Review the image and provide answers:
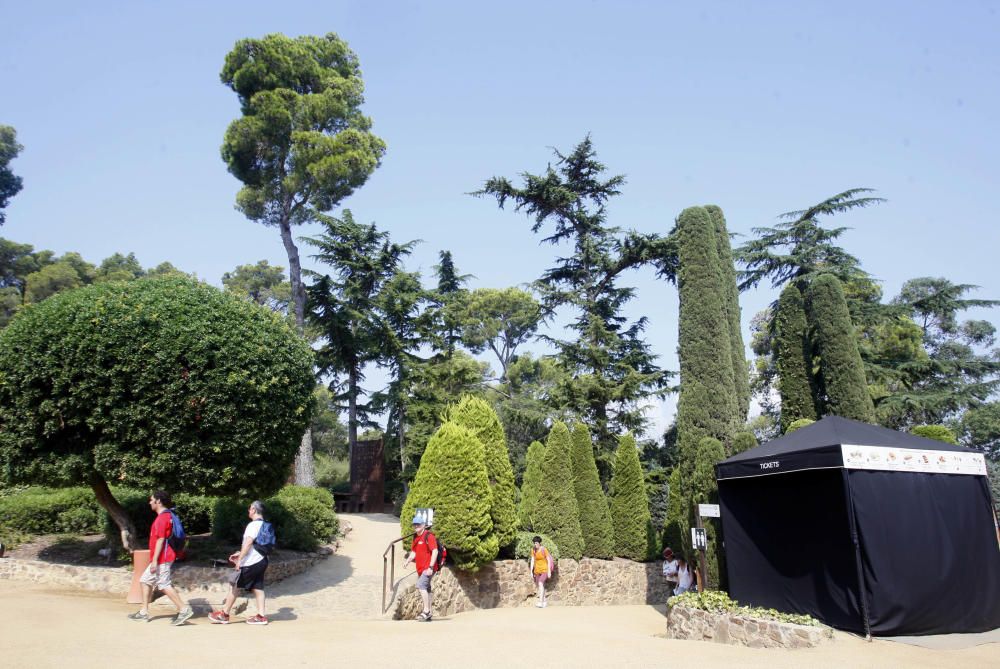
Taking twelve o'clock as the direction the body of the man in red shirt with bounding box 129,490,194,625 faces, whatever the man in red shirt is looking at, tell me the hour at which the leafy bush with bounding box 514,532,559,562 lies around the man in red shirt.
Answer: The leafy bush is roughly at 5 o'clock from the man in red shirt.

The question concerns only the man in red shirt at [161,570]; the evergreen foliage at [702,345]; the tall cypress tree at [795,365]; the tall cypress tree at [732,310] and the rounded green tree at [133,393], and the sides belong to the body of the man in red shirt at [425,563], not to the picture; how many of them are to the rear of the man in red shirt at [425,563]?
3

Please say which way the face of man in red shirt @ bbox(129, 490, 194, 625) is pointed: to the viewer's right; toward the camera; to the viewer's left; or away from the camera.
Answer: to the viewer's left

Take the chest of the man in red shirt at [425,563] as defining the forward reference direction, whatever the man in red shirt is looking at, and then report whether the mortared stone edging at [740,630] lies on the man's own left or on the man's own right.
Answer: on the man's own left

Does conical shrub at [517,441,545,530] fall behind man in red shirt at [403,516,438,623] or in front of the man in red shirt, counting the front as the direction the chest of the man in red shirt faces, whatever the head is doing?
behind

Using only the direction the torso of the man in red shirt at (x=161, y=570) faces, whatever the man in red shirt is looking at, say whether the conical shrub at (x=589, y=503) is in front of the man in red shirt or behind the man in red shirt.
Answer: behind

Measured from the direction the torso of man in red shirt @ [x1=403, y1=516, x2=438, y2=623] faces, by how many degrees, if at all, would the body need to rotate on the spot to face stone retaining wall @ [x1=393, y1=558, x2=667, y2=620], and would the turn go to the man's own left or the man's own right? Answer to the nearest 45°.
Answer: approximately 180°

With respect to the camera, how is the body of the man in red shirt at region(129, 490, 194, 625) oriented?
to the viewer's left

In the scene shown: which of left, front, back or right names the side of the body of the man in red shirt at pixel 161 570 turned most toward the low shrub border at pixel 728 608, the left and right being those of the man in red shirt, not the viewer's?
back

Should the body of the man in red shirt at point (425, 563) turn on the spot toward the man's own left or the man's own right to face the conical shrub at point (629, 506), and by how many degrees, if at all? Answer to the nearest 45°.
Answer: approximately 180°

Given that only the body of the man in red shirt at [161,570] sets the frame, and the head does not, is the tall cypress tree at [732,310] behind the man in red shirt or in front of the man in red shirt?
behind

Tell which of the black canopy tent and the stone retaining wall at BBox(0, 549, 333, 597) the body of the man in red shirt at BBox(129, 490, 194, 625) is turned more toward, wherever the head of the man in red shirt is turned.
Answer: the stone retaining wall
